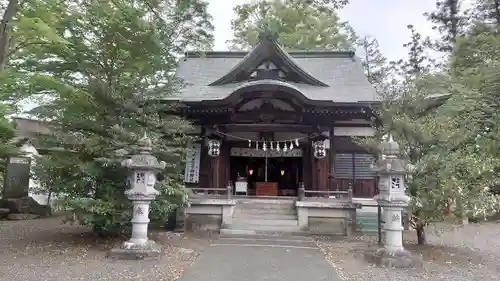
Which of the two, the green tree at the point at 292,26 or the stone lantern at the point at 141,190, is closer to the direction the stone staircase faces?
the stone lantern

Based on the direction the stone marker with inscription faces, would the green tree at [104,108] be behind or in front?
in front

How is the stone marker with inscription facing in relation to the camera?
toward the camera

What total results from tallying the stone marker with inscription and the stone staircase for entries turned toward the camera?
2

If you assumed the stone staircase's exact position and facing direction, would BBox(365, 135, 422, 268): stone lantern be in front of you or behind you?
in front

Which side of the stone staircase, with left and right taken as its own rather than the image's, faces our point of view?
front

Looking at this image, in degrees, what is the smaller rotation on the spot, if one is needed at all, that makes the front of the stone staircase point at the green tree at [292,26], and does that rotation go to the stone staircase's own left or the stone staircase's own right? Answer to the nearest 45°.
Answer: approximately 180°

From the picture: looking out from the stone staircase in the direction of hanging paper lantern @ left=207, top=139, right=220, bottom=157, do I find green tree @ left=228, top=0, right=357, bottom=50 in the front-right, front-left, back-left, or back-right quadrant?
front-right

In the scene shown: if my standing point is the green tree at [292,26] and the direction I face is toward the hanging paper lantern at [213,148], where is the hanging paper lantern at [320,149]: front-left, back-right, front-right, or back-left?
front-left

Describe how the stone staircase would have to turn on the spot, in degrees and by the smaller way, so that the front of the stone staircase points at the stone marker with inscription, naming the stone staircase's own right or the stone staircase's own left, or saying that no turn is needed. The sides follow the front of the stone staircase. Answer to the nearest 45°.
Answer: approximately 90° to the stone staircase's own right

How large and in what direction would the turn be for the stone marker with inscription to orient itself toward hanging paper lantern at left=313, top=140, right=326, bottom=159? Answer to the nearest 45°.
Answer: approximately 45° to its left
